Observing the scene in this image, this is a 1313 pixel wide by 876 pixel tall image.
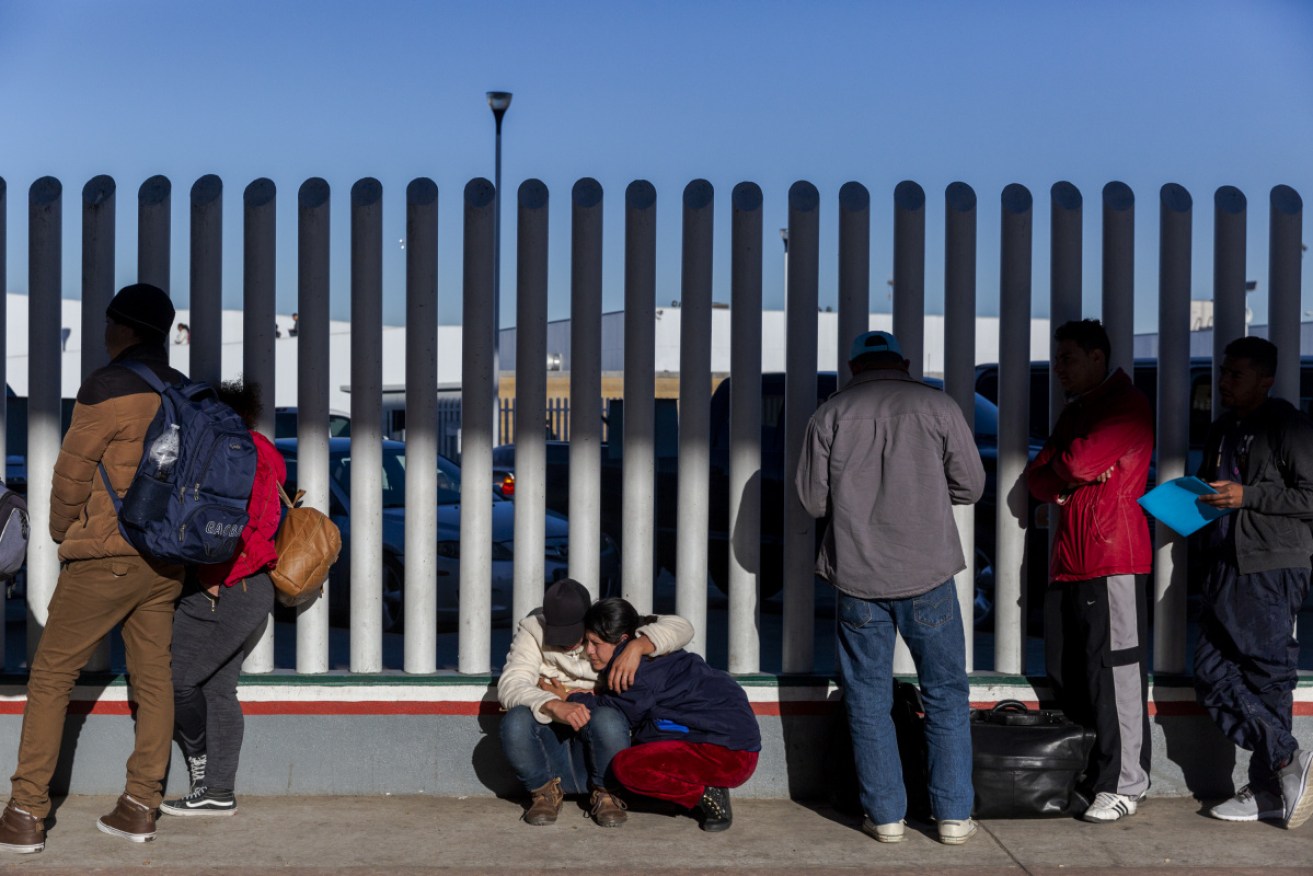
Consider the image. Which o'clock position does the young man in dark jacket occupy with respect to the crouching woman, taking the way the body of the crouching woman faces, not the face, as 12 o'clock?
The young man in dark jacket is roughly at 6 o'clock from the crouching woman.

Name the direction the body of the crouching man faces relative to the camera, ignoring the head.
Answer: toward the camera

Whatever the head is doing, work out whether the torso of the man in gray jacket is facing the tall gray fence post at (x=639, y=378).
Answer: no

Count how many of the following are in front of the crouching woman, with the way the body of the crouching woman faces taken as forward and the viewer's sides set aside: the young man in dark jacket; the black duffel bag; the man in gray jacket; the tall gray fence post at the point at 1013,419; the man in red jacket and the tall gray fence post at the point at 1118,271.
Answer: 0

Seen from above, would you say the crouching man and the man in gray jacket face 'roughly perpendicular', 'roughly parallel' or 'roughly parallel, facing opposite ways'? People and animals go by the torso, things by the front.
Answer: roughly parallel, facing opposite ways

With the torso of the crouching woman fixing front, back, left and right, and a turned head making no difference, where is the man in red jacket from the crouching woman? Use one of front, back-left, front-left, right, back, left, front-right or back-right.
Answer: back

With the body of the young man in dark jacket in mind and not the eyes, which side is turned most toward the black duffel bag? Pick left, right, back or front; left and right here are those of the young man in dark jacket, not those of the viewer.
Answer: front

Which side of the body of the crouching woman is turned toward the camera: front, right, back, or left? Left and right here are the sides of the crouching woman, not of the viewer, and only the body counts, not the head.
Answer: left

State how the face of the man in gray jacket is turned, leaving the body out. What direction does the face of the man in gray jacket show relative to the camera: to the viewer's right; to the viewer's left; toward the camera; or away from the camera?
away from the camera

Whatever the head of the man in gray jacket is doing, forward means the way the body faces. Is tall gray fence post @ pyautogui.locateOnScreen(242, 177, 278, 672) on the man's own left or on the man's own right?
on the man's own left

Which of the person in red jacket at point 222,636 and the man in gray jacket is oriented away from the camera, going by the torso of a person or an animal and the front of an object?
the man in gray jacket

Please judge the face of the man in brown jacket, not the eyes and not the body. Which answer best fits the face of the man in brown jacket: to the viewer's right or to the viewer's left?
to the viewer's left

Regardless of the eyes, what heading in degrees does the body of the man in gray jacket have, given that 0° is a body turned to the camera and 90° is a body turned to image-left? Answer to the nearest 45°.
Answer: approximately 180°

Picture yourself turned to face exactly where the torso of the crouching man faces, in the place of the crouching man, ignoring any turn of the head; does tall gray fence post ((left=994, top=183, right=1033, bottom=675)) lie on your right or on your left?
on your left
